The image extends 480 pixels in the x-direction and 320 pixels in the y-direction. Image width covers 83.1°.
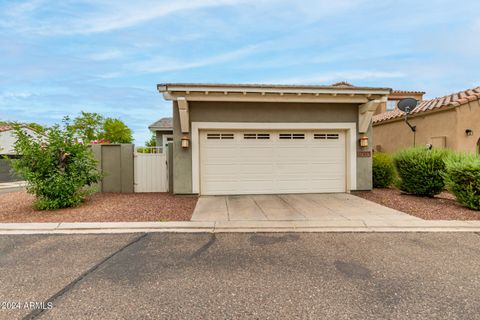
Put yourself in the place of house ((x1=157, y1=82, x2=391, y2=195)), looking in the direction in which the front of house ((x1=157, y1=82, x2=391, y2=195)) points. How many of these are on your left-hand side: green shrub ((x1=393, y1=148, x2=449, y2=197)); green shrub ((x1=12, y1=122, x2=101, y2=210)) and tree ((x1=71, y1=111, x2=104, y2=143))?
1

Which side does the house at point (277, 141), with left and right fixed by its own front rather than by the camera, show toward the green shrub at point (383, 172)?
left

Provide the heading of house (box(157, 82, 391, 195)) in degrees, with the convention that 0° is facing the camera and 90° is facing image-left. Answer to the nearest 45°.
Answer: approximately 0°

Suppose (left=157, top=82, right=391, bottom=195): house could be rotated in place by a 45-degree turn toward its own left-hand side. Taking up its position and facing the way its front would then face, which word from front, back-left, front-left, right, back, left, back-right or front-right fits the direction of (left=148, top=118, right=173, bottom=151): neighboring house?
back

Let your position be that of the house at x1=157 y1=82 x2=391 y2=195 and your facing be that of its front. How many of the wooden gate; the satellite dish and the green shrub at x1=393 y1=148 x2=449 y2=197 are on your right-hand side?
1

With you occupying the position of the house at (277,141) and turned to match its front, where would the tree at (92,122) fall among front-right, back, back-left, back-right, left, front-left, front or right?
back-right

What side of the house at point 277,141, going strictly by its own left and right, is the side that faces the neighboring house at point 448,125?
left

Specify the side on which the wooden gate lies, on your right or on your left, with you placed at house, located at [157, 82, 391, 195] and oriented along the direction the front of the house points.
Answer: on your right

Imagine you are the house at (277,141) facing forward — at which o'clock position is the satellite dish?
The satellite dish is roughly at 8 o'clock from the house.

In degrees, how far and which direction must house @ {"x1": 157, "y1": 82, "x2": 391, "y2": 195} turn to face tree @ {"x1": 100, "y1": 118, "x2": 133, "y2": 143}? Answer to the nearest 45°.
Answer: approximately 135° to its right
